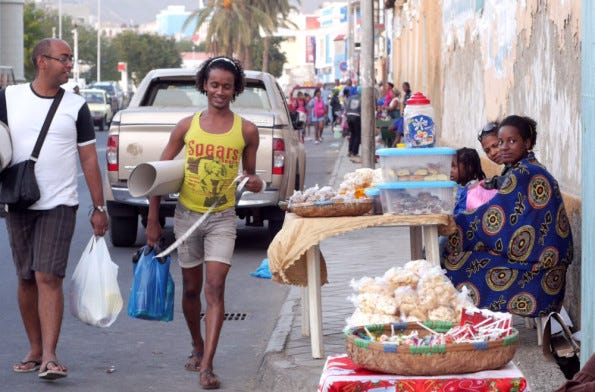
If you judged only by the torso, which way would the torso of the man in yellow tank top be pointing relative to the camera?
toward the camera

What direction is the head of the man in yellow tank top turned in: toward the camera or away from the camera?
toward the camera

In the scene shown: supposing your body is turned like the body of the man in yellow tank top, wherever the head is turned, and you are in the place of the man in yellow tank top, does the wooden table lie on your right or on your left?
on your left

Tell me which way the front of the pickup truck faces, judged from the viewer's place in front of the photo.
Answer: facing away from the viewer

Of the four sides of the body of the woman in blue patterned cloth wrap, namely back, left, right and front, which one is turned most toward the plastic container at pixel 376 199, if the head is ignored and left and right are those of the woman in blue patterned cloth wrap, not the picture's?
front

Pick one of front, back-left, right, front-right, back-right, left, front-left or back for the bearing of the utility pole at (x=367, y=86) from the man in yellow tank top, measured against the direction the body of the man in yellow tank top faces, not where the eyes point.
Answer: back

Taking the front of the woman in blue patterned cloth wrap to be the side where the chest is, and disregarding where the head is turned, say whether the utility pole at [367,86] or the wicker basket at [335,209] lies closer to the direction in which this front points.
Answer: the wicker basket

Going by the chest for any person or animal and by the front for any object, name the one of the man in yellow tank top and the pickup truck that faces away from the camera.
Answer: the pickup truck

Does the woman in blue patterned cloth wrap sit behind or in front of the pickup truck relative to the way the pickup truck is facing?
behind

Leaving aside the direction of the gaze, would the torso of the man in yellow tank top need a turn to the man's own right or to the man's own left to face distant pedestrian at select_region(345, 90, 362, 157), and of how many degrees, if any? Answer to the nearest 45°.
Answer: approximately 180°
